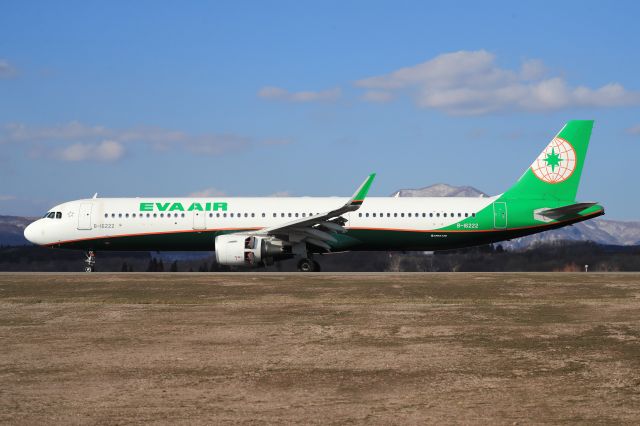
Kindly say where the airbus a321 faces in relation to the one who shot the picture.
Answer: facing to the left of the viewer
